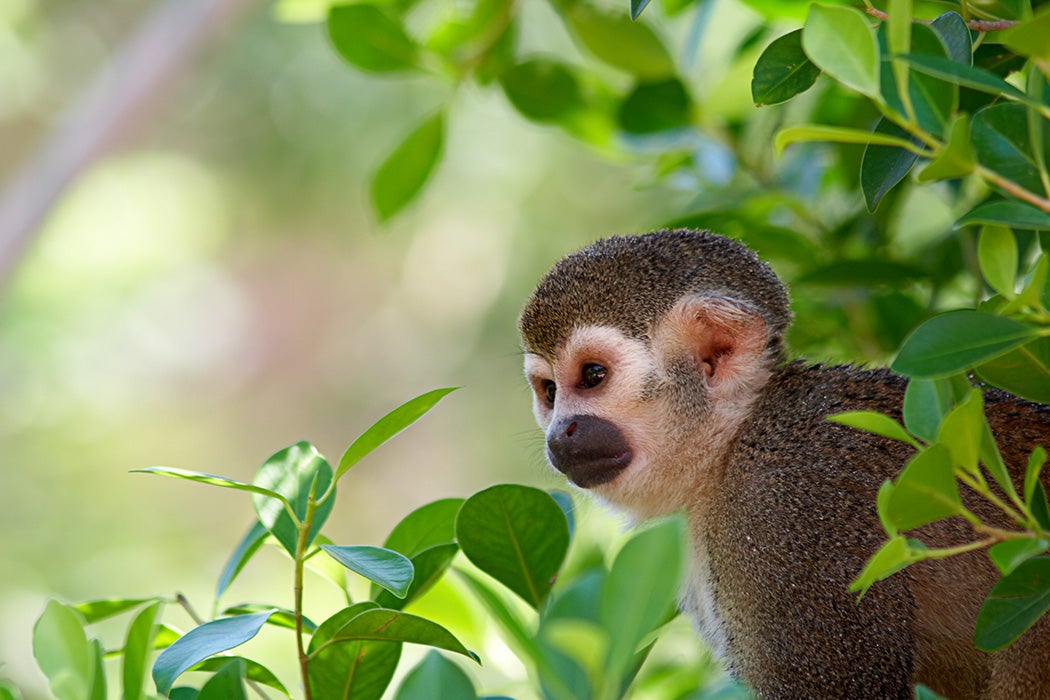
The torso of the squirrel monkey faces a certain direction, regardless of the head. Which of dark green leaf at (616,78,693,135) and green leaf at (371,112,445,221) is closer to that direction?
the green leaf

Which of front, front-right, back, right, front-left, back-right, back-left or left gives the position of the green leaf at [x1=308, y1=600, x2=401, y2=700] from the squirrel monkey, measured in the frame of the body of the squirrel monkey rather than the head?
front-left

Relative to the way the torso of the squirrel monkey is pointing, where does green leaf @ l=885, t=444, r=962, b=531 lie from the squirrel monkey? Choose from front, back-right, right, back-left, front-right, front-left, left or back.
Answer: left

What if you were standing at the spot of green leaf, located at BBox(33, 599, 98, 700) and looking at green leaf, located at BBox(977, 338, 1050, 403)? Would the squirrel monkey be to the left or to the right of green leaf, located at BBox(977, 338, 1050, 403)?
left

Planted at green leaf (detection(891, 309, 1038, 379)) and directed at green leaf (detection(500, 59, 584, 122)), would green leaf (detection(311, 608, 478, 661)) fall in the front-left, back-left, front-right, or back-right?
front-left

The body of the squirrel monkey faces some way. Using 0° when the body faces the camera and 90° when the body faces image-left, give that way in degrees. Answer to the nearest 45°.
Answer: approximately 90°

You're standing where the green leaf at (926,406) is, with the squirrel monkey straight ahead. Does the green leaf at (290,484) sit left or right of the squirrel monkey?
left

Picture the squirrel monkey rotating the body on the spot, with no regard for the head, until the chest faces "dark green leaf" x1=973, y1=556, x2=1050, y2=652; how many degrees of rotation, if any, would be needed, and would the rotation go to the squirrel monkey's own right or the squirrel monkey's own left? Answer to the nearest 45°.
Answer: approximately 90° to the squirrel monkey's own left

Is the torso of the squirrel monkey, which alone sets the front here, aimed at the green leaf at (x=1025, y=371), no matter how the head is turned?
no

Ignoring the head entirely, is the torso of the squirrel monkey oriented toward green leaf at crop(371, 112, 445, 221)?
no

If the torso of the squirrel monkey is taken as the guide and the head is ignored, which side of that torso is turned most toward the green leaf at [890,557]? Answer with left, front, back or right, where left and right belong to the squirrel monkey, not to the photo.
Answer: left

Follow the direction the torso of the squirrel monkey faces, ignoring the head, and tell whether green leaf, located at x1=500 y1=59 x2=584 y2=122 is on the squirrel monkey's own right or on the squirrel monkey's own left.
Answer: on the squirrel monkey's own right
